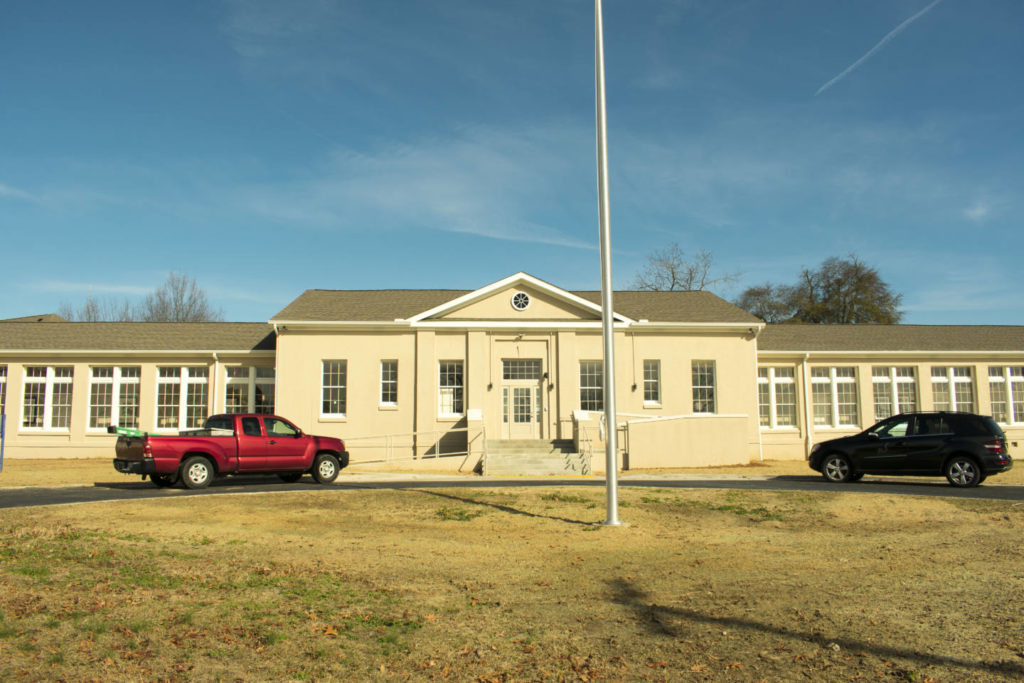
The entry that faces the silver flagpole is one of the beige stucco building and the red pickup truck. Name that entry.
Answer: the beige stucco building

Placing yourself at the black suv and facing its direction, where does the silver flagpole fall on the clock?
The silver flagpole is roughly at 10 o'clock from the black suv.

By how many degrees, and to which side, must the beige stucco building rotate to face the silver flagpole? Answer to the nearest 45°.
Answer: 0° — it already faces it

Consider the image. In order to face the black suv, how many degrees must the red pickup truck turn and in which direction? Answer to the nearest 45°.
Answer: approximately 45° to its right

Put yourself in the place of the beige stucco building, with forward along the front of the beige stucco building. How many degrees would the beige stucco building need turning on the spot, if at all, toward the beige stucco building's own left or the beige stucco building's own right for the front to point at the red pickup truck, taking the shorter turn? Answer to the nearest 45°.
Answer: approximately 45° to the beige stucco building's own right

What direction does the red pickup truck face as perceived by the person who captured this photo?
facing away from the viewer and to the right of the viewer

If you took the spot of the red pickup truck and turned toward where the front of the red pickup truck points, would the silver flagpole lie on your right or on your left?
on your right

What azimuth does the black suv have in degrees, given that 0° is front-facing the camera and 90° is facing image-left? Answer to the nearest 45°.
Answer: approximately 90°

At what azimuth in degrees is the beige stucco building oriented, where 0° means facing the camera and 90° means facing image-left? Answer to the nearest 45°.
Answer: approximately 0°

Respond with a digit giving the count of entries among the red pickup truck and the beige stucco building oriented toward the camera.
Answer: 1
